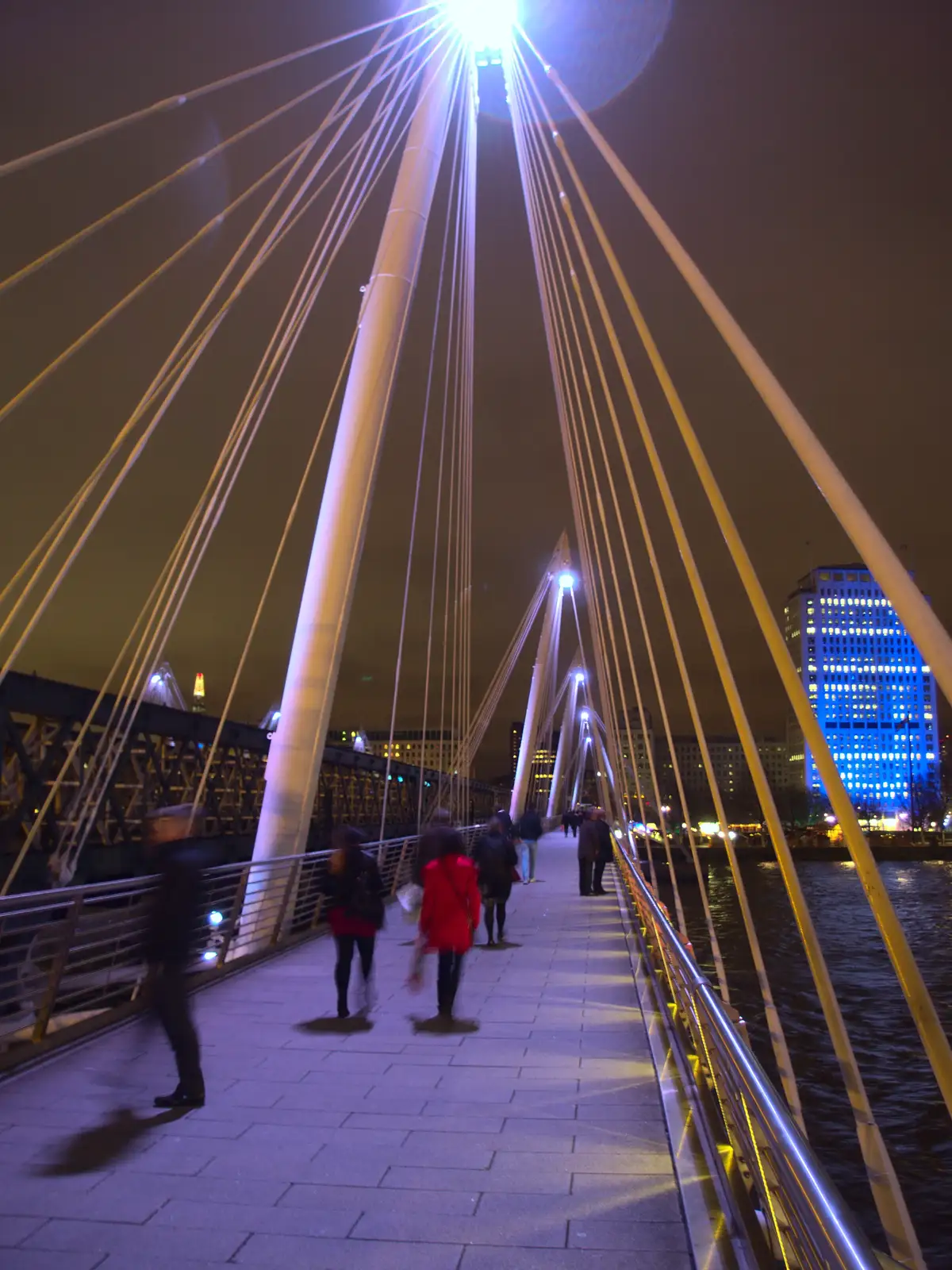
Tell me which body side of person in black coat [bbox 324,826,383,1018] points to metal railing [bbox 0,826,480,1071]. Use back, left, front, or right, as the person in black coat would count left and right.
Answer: left

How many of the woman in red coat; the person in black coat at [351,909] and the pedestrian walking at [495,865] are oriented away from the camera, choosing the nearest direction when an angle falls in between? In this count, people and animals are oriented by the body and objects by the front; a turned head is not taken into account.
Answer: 3

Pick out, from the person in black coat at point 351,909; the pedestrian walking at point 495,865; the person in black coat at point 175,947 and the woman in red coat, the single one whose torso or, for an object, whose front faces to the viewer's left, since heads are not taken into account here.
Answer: the person in black coat at point 175,947

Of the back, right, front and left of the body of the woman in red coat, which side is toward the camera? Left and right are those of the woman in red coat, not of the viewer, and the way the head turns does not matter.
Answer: back

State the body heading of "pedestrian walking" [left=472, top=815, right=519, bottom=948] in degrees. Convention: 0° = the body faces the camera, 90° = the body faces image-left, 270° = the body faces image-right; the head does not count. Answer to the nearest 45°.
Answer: approximately 180°

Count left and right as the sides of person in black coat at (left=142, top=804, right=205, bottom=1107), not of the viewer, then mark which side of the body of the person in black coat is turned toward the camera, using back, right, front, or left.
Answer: left

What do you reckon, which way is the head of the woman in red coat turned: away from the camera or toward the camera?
away from the camera
